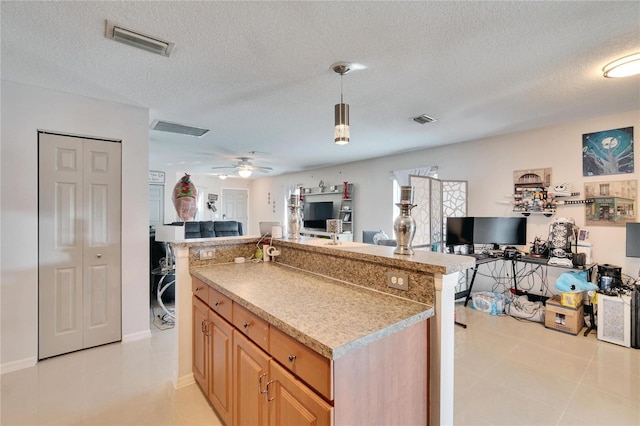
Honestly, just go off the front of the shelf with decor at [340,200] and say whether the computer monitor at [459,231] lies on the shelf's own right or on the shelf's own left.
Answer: on the shelf's own left

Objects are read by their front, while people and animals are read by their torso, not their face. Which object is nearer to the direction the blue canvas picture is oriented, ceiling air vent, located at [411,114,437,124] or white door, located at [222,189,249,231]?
the ceiling air vent

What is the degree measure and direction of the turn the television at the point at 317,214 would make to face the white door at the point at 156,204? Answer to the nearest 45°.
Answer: approximately 45° to its right

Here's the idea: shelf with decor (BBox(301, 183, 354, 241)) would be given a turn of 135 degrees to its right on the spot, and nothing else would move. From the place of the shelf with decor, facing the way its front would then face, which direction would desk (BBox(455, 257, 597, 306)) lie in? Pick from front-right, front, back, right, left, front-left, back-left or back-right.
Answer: back-right

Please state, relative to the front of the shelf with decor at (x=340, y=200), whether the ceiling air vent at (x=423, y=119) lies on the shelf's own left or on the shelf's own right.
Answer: on the shelf's own left

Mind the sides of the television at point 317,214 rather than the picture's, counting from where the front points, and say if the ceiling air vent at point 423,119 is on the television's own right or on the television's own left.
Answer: on the television's own left

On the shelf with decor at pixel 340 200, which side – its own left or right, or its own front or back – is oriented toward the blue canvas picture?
left

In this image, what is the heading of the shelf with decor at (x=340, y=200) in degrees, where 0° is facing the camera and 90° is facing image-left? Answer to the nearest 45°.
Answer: approximately 45°

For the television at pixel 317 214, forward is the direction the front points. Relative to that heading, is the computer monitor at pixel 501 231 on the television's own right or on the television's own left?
on the television's own left
